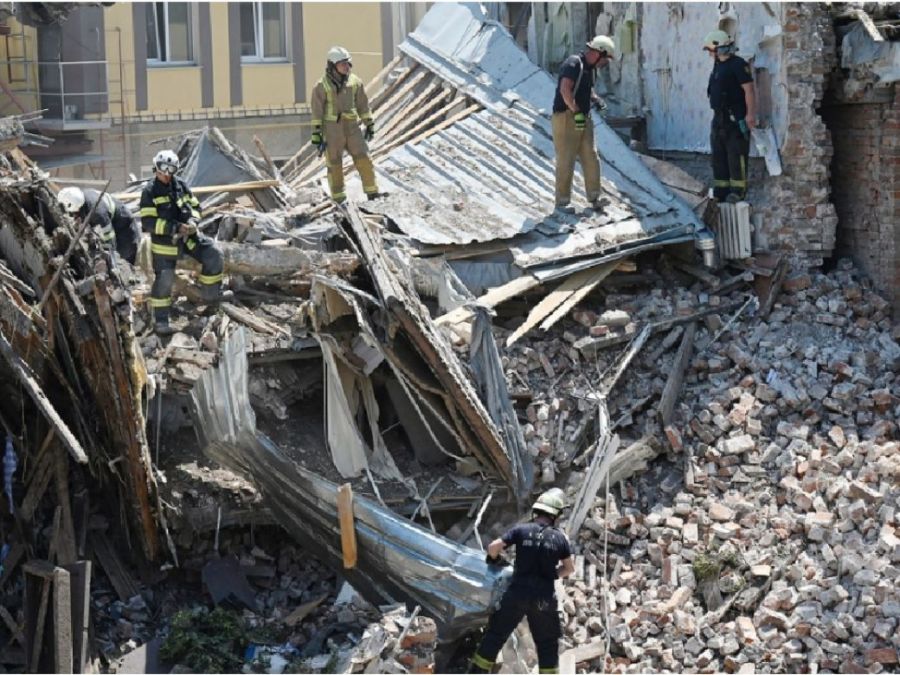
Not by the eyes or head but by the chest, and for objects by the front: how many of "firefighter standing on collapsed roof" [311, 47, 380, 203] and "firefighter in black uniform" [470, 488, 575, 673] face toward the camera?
1

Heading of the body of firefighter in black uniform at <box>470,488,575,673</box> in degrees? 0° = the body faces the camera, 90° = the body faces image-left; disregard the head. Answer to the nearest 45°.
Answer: approximately 180°

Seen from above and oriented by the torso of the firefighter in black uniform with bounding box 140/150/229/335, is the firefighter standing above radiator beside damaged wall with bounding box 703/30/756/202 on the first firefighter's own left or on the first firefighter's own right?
on the first firefighter's own left

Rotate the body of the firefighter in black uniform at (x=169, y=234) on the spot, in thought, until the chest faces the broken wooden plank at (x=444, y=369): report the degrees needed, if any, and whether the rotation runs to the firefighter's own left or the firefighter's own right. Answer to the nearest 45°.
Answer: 0° — they already face it

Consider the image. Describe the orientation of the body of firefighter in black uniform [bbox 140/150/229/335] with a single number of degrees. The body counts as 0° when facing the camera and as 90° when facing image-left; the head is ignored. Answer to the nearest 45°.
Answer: approximately 315°

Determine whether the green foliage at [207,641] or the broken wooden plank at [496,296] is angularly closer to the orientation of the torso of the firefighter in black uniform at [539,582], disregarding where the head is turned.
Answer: the broken wooden plank

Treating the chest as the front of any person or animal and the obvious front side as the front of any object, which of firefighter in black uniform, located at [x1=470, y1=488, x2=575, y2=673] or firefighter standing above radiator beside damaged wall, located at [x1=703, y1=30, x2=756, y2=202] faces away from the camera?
the firefighter in black uniform
